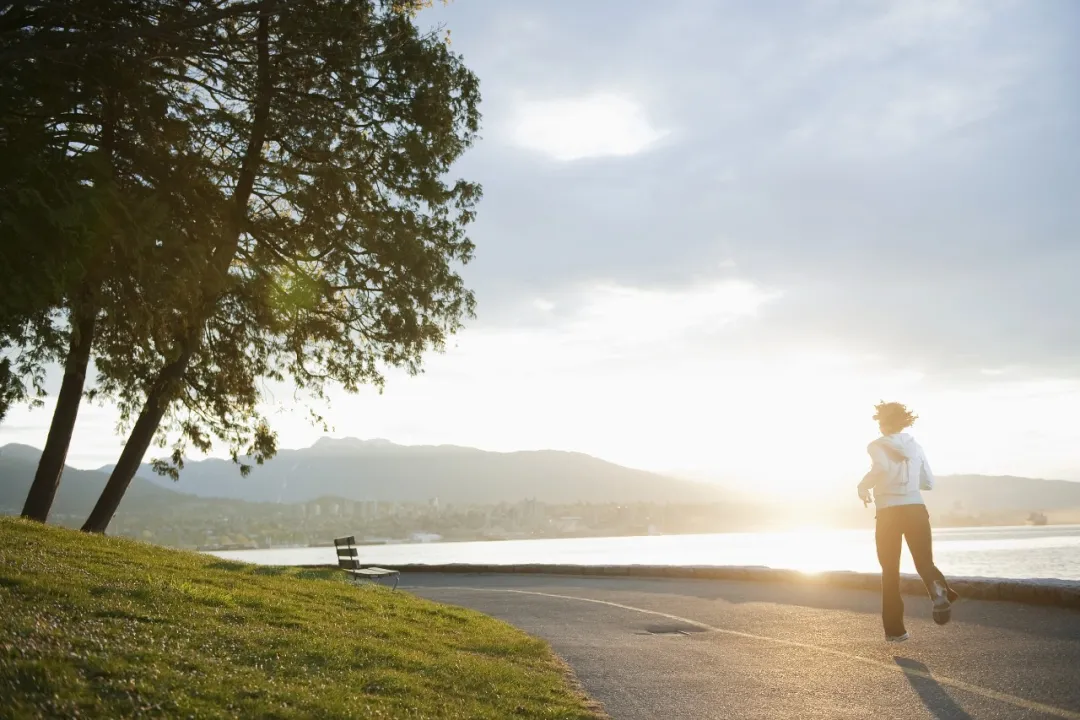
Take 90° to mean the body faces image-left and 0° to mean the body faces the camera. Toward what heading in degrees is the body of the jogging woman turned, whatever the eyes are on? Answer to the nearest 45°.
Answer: approximately 135°

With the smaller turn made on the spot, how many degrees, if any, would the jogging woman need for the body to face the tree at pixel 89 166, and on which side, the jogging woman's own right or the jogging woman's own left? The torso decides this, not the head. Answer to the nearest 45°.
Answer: approximately 45° to the jogging woman's own left

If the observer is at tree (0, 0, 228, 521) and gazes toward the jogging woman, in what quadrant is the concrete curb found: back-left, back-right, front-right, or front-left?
front-left

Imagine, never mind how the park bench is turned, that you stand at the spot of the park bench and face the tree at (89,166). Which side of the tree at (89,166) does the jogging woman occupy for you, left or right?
left

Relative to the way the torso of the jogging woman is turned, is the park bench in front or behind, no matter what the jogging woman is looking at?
in front

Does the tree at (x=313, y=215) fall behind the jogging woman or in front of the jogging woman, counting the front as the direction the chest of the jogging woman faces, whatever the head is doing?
in front

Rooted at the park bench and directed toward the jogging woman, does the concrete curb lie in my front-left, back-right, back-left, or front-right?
front-left
